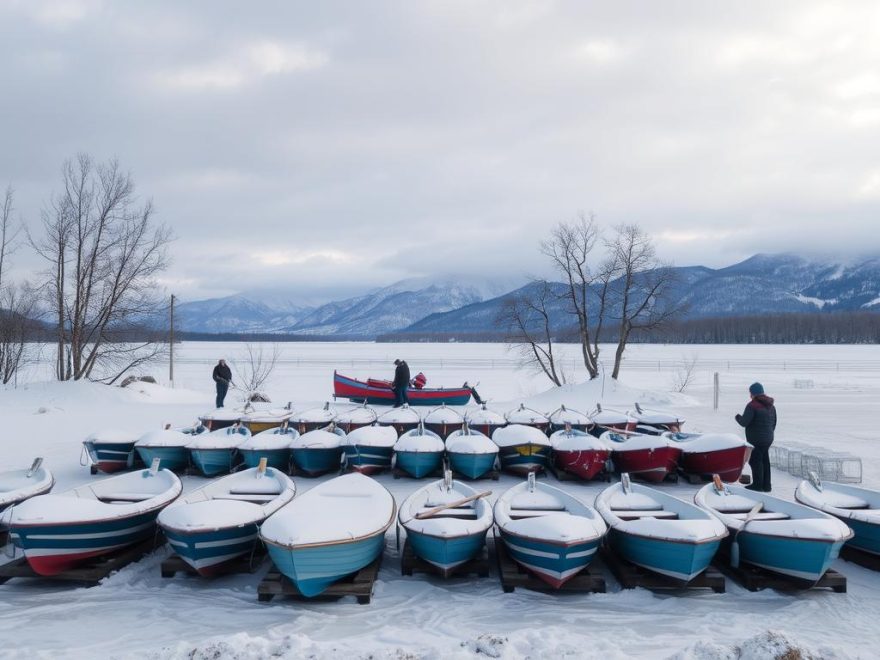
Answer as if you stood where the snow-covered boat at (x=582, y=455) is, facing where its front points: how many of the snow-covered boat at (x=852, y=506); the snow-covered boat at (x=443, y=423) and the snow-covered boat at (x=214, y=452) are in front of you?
1

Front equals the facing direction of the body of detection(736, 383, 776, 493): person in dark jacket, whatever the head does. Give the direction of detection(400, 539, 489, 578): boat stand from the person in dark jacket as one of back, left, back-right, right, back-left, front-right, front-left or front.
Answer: left

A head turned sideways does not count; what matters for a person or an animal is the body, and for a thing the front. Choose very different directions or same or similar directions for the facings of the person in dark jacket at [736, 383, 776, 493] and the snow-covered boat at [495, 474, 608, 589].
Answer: very different directions

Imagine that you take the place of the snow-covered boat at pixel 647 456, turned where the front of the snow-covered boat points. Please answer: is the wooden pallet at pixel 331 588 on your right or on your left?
on your right

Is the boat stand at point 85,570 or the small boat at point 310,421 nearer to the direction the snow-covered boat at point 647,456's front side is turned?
the boat stand

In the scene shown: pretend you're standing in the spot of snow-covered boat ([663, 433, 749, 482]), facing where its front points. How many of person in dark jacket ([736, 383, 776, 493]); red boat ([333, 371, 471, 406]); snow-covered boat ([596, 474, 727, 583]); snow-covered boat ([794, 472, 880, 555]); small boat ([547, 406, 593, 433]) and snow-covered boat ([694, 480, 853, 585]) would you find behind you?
2

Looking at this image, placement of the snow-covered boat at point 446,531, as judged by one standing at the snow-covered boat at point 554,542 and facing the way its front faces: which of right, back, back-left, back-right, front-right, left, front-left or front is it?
right

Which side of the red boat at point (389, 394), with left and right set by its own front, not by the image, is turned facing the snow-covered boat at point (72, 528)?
left

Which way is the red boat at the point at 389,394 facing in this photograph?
to the viewer's left

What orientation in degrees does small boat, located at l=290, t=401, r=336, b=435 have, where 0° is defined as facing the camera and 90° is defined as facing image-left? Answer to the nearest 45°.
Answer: approximately 45°

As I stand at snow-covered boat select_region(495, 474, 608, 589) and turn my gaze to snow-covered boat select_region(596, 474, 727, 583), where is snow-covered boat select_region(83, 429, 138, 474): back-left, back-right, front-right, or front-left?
back-left
